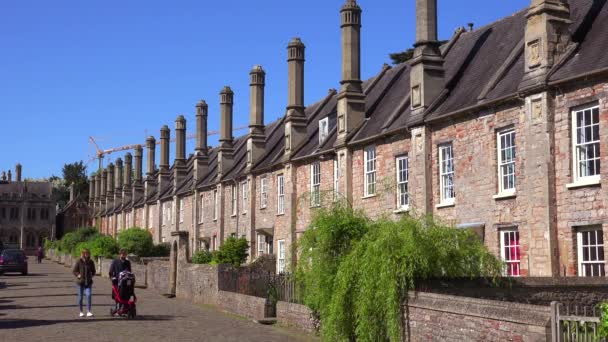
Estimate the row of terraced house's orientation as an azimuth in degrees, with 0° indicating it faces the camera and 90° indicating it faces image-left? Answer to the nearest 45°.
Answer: approximately 45°

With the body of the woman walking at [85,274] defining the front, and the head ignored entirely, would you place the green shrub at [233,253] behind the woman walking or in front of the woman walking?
behind

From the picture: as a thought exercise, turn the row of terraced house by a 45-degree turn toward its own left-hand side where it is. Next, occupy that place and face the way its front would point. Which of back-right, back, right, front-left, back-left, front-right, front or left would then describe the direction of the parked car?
back-right

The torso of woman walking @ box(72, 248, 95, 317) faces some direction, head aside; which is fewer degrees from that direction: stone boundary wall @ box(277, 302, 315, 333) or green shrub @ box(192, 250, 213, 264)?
the stone boundary wall

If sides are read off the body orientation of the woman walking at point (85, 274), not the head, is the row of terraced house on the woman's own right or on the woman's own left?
on the woman's own left

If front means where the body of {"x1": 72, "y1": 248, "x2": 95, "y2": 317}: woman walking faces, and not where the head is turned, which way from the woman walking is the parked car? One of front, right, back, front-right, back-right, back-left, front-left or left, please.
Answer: back

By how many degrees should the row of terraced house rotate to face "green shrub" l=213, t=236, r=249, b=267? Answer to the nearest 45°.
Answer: approximately 90° to its right

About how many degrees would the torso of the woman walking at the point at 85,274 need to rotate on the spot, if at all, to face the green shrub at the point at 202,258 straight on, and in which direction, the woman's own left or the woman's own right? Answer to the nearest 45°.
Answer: approximately 180°
